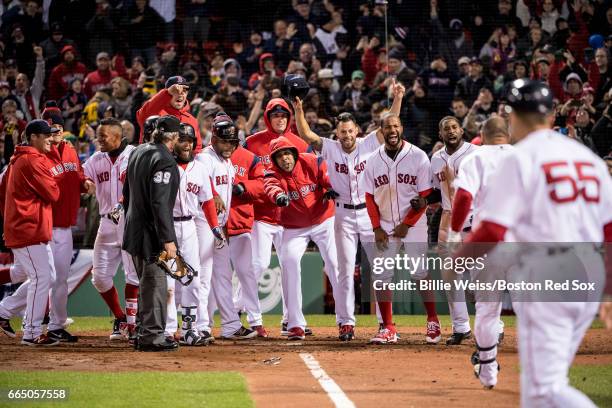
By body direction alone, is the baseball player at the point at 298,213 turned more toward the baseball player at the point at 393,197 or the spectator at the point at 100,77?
the baseball player

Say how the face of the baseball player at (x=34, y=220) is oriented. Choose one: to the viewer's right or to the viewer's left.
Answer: to the viewer's right

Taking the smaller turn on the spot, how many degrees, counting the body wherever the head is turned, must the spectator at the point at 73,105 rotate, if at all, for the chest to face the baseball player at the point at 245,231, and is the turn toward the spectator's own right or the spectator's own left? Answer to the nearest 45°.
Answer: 0° — they already face them

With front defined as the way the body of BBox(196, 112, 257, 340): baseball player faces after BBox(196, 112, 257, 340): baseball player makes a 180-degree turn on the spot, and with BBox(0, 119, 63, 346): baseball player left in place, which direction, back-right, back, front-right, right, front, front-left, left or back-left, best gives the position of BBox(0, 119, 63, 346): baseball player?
front-left

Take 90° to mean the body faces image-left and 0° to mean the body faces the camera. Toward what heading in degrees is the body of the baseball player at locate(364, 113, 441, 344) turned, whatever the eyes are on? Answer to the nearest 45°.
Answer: approximately 0°

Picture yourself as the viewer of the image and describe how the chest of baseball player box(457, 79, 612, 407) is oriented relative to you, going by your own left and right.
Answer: facing away from the viewer and to the left of the viewer

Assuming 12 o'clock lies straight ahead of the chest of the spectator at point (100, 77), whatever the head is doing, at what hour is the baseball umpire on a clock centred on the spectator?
The baseball umpire is roughly at 12 o'clock from the spectator.

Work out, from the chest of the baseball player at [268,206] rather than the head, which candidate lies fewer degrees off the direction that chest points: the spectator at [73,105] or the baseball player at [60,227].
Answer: the baseball player
